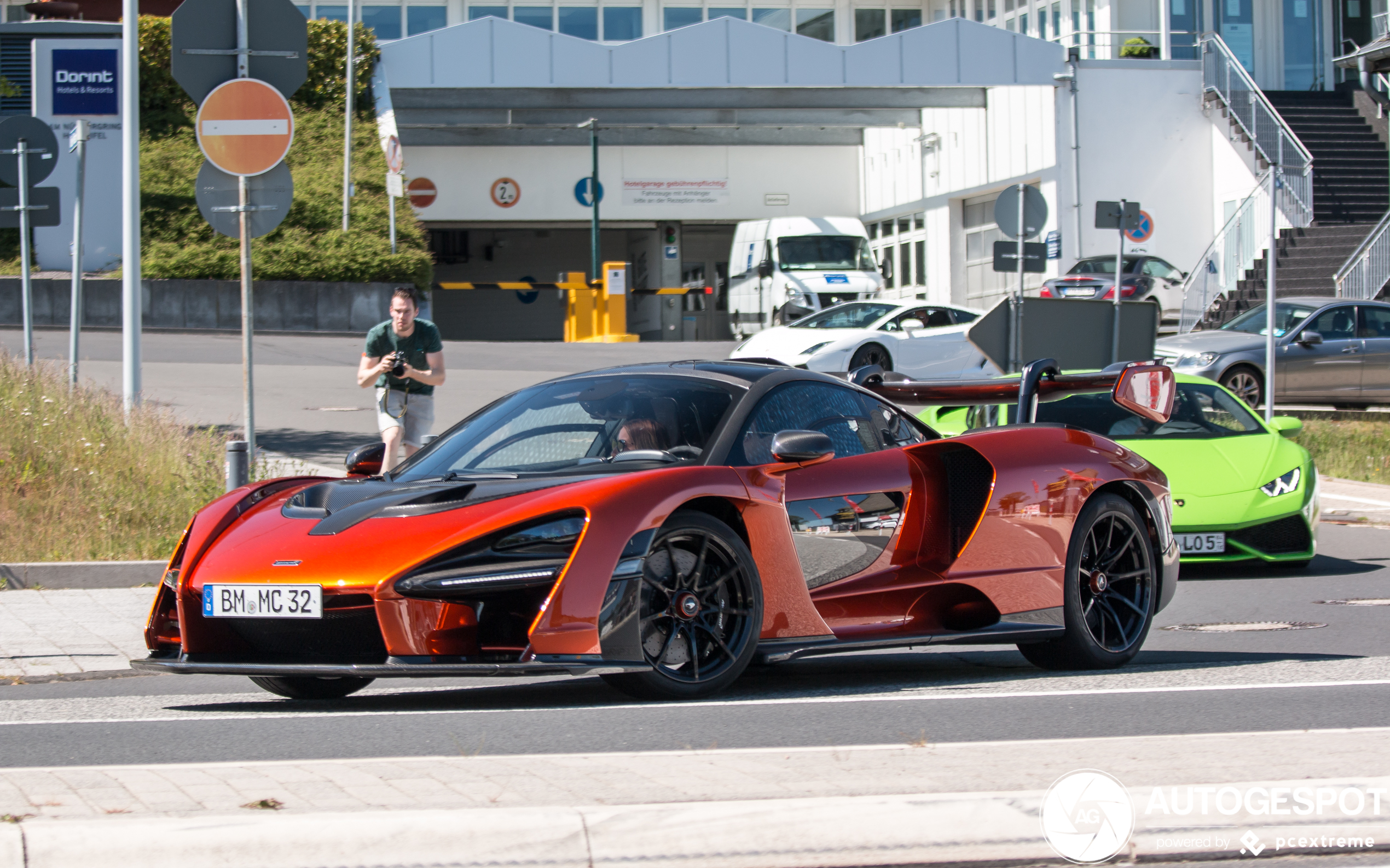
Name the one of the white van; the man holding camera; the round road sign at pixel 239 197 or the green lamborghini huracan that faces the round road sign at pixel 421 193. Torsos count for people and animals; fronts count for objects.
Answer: the round road sign at pixel 239 197

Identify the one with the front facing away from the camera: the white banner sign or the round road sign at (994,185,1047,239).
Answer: the round road sign

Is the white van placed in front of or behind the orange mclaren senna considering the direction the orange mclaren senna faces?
behind

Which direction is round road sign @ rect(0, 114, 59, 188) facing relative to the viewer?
away from the camera

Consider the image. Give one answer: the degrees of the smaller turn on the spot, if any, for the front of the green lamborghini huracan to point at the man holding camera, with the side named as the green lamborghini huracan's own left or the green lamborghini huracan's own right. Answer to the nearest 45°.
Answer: approximately 135° to the green lamborghini huracan's own right

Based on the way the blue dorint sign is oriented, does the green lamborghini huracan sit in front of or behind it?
in front

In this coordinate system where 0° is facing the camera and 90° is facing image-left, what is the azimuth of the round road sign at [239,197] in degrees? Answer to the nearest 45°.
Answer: approximately 180°

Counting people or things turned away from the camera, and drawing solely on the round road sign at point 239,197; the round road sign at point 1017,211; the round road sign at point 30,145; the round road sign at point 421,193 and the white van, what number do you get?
3

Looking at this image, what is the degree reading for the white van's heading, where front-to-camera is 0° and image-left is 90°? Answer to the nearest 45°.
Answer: approximately 315°

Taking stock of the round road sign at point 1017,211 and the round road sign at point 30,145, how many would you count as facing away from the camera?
2
